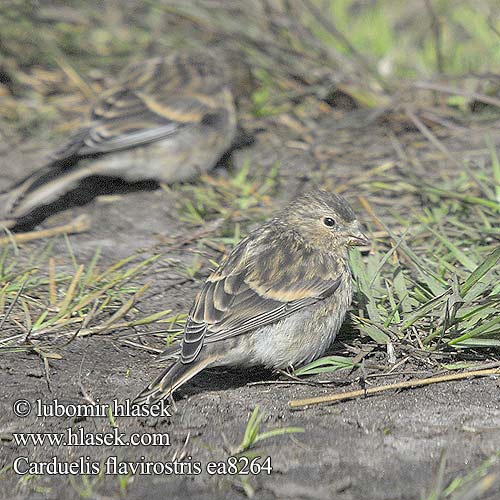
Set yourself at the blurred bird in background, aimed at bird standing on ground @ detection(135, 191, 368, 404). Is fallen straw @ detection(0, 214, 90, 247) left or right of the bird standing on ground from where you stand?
right

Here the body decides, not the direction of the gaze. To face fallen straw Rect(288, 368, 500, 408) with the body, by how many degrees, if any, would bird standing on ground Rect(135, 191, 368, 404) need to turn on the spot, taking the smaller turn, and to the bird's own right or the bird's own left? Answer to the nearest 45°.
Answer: approximately 45° to the bird's own right

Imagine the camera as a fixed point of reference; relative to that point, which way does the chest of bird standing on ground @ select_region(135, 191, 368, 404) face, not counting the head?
to the viewer's right

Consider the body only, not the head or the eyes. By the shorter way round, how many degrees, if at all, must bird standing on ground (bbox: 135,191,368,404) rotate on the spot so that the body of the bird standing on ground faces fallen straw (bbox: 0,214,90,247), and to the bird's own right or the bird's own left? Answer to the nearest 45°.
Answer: approximately 135° to the bird's own left

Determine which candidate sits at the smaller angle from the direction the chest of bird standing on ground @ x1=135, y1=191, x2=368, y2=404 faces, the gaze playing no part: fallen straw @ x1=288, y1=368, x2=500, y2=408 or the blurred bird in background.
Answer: the fallen straw

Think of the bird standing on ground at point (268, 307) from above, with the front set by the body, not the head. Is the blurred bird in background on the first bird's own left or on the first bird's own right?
on the first bird's own left
